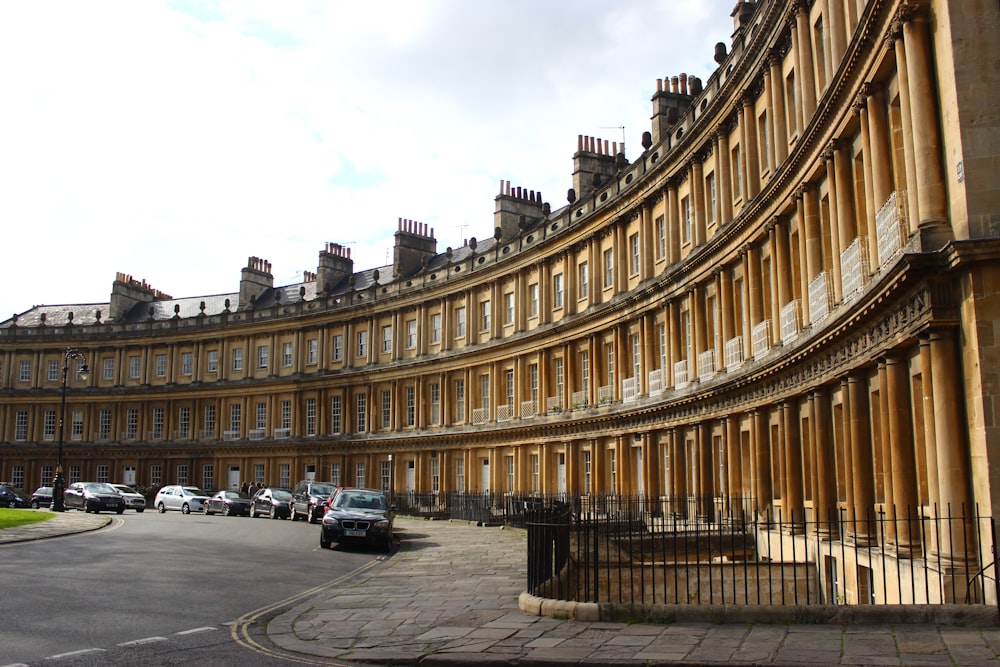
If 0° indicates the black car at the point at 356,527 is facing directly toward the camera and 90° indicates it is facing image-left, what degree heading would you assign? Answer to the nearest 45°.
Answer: approximately 0°

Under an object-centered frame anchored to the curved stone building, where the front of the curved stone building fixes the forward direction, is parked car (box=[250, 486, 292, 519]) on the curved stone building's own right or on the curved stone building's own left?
on the curved stone building's own right

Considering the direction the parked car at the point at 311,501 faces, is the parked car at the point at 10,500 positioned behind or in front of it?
behind

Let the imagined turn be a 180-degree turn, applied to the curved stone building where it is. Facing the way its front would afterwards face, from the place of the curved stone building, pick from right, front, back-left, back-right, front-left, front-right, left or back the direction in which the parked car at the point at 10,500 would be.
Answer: left

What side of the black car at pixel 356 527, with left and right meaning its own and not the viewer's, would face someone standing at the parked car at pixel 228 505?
back

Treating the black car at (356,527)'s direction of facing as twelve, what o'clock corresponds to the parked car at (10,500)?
The parked car is roughly at 5 o'clock from the black car.

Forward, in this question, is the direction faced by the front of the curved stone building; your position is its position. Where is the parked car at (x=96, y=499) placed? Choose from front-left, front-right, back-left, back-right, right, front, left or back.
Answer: right
